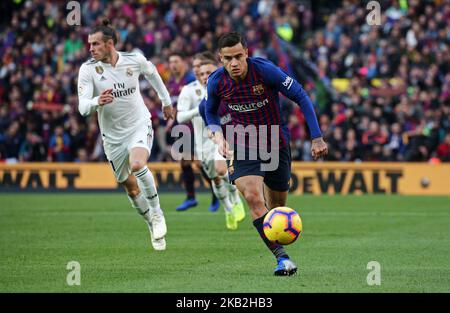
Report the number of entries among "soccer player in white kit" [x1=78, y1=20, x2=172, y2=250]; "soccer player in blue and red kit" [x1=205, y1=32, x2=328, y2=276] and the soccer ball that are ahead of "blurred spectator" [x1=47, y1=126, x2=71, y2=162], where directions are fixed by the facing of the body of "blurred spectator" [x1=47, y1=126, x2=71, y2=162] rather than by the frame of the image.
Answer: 3

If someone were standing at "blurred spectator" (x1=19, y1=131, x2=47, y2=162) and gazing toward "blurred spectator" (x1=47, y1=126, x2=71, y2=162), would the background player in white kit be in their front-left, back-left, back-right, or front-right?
front-right

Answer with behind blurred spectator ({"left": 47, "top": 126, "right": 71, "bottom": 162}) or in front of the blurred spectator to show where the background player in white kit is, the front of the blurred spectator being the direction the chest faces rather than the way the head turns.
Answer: in front

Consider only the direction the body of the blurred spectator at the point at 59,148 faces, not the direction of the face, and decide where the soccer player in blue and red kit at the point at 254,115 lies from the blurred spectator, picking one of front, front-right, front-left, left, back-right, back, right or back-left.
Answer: front

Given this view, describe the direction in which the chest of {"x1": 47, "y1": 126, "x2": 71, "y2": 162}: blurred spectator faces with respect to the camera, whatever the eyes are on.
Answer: toward the camera

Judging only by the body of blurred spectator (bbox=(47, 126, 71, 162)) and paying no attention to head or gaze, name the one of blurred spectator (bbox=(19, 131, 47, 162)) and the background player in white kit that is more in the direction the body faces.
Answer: the background player in white kit

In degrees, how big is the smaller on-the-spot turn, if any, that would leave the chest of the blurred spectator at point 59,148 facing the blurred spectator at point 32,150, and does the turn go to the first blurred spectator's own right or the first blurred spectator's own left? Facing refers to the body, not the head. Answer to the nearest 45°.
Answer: approximately 135° to the first blurred spectator's own right

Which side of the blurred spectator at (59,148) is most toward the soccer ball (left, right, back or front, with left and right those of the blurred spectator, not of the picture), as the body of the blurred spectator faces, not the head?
front

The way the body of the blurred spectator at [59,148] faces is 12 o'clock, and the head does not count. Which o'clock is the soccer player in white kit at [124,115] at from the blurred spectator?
The soccer player in white kit is roughly at 12 o'clock from the blurred spectator.
